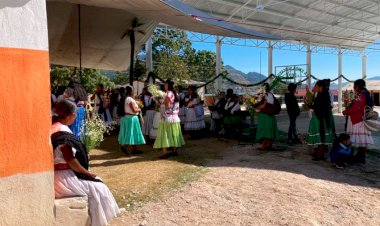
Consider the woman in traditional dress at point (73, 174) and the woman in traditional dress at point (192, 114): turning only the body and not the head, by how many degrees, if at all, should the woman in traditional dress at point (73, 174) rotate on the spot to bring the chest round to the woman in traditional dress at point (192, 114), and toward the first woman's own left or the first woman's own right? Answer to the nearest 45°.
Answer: approximately 45° to the first woman's own left

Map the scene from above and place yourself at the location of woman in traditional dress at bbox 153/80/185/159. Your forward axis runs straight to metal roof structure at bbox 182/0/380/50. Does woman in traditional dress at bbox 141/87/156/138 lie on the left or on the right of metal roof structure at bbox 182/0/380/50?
left

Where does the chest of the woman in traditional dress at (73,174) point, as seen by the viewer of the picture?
to the viewer's right

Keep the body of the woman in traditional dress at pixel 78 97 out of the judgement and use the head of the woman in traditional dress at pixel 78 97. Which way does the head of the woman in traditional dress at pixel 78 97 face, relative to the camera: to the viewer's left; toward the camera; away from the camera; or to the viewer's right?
away from the camera

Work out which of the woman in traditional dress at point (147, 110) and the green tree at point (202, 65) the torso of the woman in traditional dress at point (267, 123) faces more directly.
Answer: the woman in traditional dress

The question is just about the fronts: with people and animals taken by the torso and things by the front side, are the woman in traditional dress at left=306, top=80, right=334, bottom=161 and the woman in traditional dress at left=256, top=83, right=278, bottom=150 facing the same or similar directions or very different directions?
same or similar directions

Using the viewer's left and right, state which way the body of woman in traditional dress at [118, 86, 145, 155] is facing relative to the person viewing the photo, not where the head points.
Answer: facing to the right of the viewer

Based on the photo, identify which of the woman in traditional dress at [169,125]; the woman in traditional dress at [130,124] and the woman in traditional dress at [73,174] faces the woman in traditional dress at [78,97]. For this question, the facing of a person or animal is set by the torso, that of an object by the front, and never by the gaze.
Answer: the woman in traditional dress at [169,125]

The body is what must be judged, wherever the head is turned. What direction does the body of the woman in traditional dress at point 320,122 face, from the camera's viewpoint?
to the viewer's left

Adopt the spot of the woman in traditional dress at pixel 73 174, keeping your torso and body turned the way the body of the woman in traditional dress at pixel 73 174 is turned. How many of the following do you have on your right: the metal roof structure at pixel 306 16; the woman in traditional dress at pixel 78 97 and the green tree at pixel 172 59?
0

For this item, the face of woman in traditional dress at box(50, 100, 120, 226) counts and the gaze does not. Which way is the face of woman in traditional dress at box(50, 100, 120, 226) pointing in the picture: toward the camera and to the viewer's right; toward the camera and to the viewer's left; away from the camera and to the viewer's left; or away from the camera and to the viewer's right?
away from the camera and to the viewer's right

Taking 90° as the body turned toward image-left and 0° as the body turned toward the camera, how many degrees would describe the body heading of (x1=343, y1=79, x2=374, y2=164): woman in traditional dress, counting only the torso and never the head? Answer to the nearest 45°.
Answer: approximately 90°

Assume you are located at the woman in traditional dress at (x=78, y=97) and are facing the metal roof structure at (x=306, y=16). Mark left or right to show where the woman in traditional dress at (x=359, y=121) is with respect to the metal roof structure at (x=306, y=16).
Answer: right

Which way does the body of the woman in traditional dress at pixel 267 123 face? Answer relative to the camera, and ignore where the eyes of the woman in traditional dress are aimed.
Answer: to the viewer's left

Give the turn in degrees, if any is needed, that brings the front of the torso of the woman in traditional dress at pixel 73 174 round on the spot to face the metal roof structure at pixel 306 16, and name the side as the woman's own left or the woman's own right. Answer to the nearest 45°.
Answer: approximately 45° to the woman's own left
